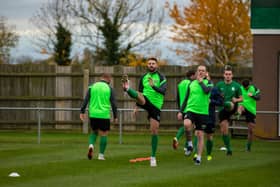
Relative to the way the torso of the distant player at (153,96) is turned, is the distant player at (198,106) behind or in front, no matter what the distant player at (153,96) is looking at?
behind

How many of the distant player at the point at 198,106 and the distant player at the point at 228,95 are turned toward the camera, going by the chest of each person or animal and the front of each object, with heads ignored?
2

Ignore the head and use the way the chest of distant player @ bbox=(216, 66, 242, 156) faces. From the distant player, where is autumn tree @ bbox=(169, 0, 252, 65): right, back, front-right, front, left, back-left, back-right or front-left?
back

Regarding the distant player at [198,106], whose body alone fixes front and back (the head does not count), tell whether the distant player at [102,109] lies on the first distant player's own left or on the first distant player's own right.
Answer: on the first distant player's own right

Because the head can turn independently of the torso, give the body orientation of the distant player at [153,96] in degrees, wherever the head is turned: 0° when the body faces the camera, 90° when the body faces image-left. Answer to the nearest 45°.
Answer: approximately 45°

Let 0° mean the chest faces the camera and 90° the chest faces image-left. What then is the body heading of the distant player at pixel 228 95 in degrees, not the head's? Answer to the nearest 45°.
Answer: approximately 0°

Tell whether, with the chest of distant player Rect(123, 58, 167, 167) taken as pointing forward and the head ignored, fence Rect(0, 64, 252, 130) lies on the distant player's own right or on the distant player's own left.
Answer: on the distant player's own right
